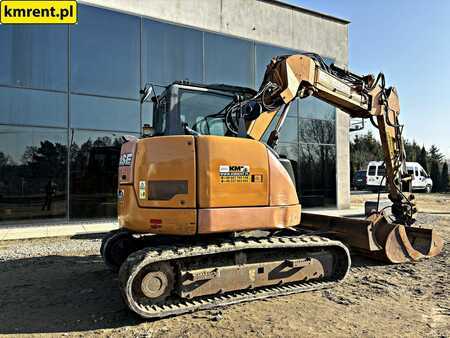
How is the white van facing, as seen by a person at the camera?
facing away from the viewer and to the right of the viewer

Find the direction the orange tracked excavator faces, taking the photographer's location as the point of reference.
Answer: facing away from the viewer and to the right of the viewer

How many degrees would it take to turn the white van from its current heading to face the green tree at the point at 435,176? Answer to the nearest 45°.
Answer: approximately 45° to its left

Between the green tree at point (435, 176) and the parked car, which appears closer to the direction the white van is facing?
the green tree

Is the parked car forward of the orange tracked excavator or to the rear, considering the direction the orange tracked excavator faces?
forward

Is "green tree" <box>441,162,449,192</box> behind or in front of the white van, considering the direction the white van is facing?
in front

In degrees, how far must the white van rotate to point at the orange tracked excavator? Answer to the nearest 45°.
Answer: approximately 135° to its right

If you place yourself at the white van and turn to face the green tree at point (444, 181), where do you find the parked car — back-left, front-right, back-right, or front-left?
back-left
